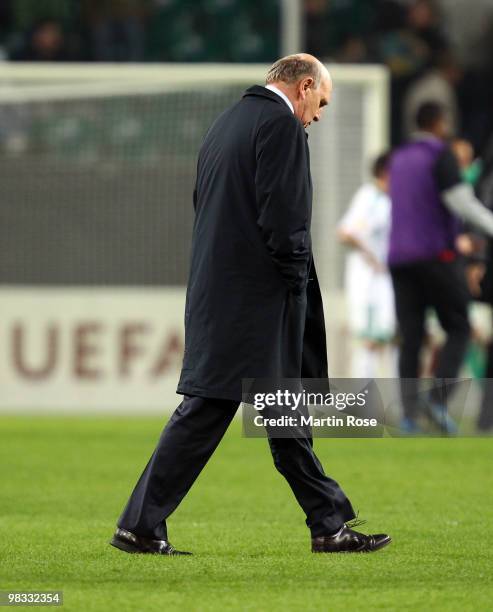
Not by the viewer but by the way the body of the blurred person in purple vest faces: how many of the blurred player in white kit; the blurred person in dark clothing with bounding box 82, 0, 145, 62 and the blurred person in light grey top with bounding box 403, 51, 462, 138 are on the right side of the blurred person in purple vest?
0

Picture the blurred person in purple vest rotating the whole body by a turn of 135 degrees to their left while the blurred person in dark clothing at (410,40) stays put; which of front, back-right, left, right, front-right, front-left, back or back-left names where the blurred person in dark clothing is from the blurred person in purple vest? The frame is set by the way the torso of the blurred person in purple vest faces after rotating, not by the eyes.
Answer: right

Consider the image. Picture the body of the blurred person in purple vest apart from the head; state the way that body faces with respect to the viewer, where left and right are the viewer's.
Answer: facing away from the viewer and to the right of the viewer

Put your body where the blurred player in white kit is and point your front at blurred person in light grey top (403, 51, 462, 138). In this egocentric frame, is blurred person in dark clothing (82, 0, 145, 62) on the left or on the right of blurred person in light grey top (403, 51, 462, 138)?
left

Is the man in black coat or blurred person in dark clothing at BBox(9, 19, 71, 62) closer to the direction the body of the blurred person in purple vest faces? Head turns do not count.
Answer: the blurred person in dark clothing

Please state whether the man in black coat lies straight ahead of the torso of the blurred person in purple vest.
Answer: no

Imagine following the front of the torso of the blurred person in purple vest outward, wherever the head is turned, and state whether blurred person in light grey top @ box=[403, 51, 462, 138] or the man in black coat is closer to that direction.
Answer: the blurred person in light grey top

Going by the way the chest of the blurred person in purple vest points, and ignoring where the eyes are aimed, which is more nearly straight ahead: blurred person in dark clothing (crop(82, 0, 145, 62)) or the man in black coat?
the blurred person in dark clothing

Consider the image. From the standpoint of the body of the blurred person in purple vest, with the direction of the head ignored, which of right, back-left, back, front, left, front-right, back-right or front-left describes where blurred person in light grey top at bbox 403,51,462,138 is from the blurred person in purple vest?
front-left

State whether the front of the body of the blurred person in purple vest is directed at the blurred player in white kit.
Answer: no

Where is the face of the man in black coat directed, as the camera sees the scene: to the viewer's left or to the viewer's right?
to the viewer's right

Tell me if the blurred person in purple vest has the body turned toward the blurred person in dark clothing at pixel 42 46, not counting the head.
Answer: no
